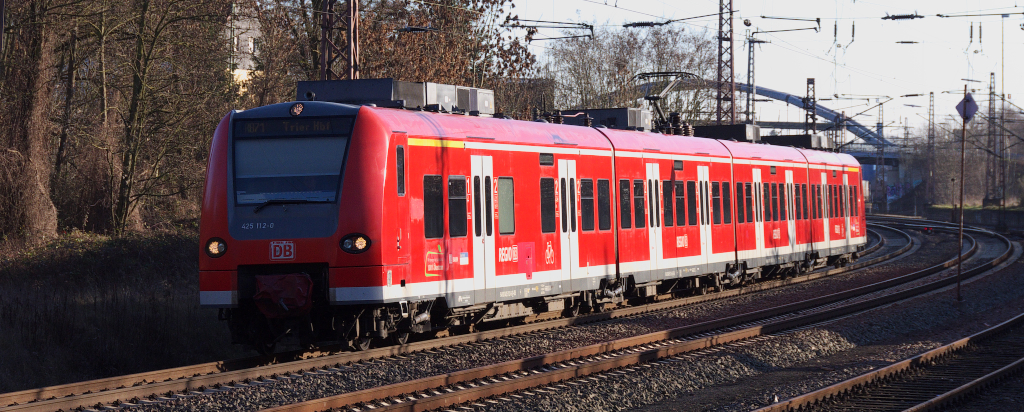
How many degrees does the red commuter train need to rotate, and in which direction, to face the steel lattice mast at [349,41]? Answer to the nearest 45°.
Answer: approximately 135° to its right

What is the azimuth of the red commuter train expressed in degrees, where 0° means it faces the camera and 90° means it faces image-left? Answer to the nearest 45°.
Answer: approximately 45°
